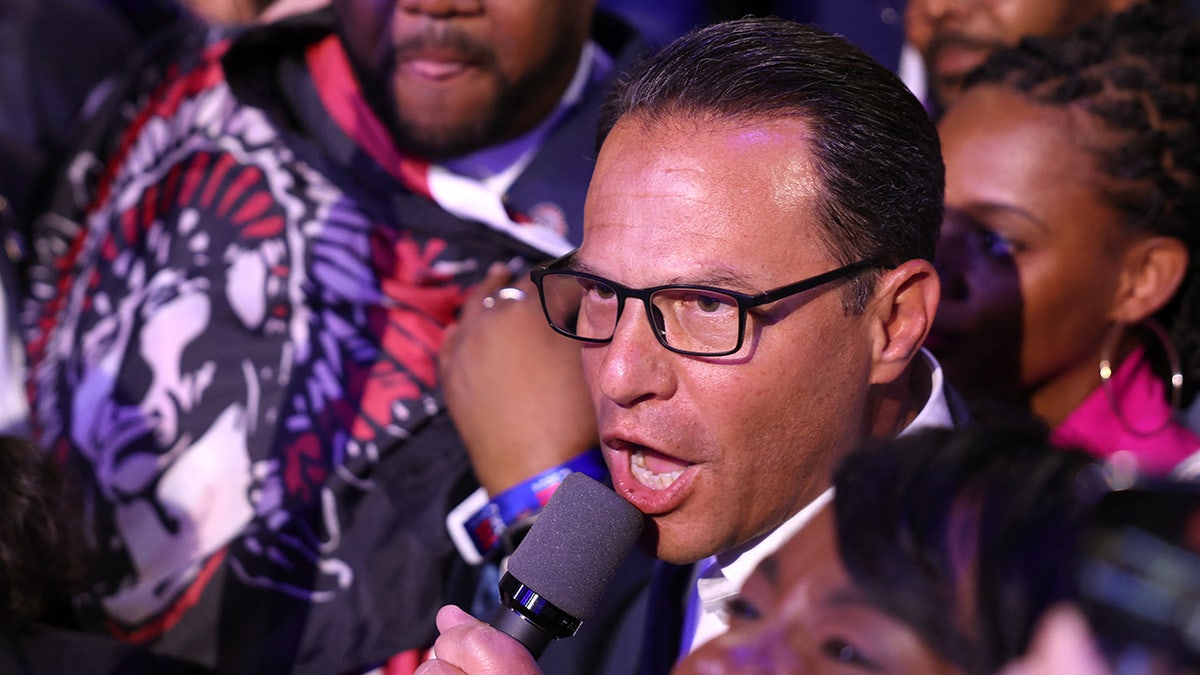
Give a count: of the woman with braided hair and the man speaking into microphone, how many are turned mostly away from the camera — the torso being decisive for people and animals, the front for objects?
0

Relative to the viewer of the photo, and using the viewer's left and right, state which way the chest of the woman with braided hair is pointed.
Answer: facing the viewer and to the left of the viewer

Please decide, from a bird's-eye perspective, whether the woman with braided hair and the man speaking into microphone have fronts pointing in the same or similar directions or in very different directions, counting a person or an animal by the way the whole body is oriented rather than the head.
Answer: same or similar directions

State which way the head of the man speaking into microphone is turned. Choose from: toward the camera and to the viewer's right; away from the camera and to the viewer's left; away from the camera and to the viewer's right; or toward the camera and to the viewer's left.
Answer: toward the camera and to the viewer's left

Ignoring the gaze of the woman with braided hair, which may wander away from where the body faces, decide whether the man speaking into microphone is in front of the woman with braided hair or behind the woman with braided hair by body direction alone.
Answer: in front

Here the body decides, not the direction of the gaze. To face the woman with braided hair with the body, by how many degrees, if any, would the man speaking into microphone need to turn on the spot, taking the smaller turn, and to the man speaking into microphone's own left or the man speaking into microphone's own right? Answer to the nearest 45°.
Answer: approximately 180°
